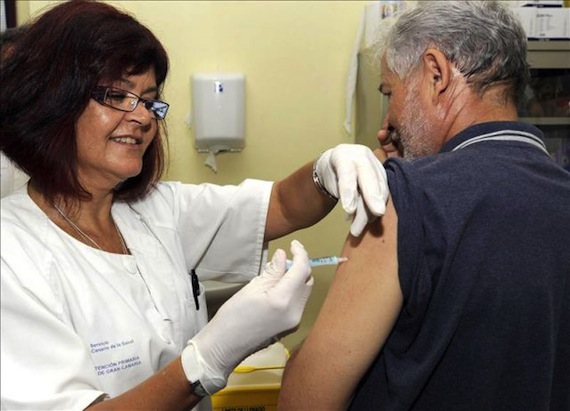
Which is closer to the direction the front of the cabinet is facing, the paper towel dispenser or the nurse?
the nurse

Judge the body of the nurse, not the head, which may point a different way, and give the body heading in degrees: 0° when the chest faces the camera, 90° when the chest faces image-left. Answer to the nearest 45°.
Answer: approximately 315°

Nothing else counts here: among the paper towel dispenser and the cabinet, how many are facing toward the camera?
2

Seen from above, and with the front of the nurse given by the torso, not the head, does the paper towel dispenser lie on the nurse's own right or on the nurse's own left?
on the nurse's own left

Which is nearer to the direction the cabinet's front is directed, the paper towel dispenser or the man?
the man

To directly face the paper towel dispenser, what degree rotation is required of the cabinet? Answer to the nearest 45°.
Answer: approximately 90° to its right
